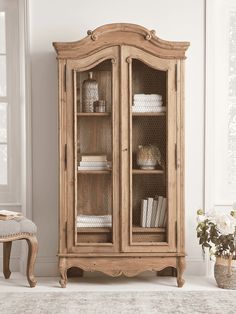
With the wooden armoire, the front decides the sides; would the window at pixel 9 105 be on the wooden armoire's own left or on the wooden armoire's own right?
on the wooden armoire's own right

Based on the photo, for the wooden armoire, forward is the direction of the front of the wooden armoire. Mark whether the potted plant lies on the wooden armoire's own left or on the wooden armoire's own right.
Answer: on the wooden armoire's own left

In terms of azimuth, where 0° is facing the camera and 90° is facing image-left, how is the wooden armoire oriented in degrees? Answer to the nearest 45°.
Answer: approximately 0°
